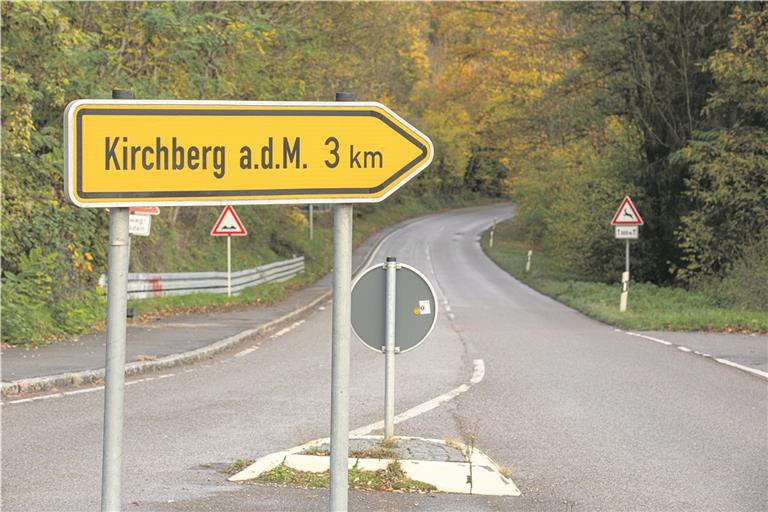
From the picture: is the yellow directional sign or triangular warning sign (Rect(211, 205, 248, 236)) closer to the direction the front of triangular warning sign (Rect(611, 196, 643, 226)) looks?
the yellow directional sign

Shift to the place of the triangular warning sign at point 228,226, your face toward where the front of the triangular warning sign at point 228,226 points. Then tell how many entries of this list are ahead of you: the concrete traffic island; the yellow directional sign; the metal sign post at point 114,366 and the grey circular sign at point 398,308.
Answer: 4

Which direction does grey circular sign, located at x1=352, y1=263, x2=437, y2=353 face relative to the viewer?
away from the camera

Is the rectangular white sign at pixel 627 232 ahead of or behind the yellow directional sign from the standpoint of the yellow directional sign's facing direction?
behind

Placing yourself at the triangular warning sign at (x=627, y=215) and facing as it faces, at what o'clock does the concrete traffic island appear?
The concrete traffic island is roughly at 12 o'clock from the triangular warning sign.

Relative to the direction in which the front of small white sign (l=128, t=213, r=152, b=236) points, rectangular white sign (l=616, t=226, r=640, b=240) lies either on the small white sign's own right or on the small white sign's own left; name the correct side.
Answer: on the small white sign's own left

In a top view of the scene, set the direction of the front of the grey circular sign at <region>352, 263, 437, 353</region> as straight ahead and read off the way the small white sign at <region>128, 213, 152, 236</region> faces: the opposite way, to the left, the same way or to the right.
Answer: the opposite way

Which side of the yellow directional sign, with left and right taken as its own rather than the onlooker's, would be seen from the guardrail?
back

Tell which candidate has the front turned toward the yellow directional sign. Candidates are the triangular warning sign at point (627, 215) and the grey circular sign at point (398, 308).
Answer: the triangular warning sign
